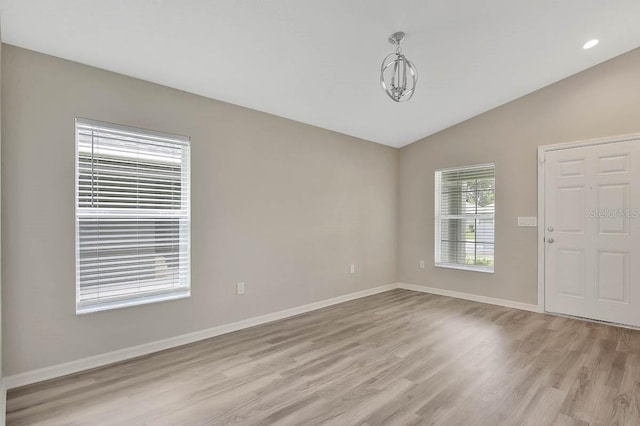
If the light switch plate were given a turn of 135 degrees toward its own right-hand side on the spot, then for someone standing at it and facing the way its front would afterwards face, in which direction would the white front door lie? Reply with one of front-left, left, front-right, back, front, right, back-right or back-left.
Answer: back-right

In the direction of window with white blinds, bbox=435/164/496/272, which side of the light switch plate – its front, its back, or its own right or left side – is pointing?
right
